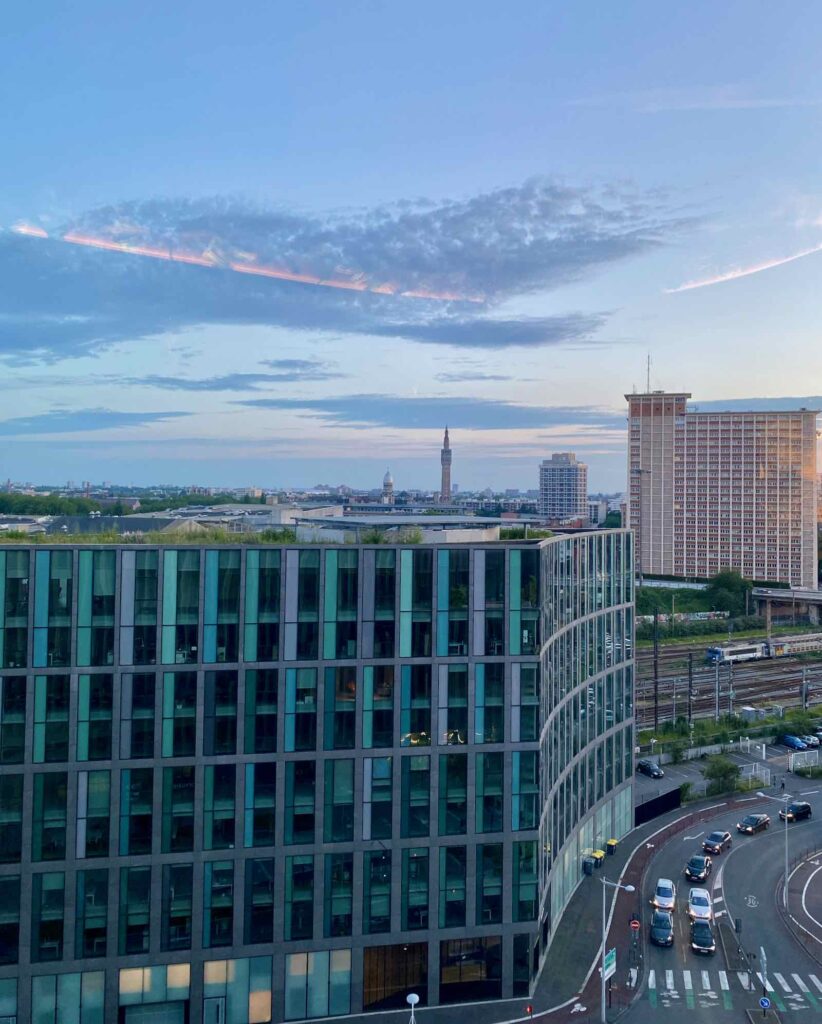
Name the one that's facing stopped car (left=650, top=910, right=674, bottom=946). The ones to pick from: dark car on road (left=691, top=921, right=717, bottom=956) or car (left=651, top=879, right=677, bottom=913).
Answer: car (left=651, top=879, right=677, bottom=913)

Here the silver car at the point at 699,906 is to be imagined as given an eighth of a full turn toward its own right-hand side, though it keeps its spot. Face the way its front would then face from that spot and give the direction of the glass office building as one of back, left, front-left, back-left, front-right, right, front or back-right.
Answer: front

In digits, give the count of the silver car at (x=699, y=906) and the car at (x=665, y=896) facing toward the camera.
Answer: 2

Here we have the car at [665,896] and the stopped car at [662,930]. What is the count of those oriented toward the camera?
2

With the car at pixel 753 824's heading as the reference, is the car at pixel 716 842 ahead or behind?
ahead

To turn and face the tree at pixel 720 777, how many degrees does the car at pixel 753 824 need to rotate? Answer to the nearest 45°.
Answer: approximately 135° to its right

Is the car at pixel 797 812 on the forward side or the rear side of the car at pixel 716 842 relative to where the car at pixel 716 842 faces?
on the rear side

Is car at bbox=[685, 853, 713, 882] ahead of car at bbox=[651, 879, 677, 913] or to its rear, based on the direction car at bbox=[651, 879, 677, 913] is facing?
to the rear

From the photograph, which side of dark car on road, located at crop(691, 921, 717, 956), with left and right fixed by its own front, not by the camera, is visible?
front

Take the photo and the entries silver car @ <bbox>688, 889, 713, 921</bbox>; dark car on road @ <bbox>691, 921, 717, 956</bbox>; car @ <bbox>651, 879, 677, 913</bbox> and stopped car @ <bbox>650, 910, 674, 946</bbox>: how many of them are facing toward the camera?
4

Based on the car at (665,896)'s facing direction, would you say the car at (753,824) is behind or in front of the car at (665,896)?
behind

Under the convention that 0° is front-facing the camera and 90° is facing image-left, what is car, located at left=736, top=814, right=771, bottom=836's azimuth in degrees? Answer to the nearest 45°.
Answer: approximately 45°

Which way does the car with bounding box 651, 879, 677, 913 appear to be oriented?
toward the camera

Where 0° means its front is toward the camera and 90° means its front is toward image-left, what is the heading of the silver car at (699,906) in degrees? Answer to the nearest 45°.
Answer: approximately 0°

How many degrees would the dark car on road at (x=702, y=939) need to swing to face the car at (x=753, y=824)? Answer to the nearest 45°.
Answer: approximately 180°

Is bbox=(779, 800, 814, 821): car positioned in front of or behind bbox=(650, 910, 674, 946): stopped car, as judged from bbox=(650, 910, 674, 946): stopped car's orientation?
behind
